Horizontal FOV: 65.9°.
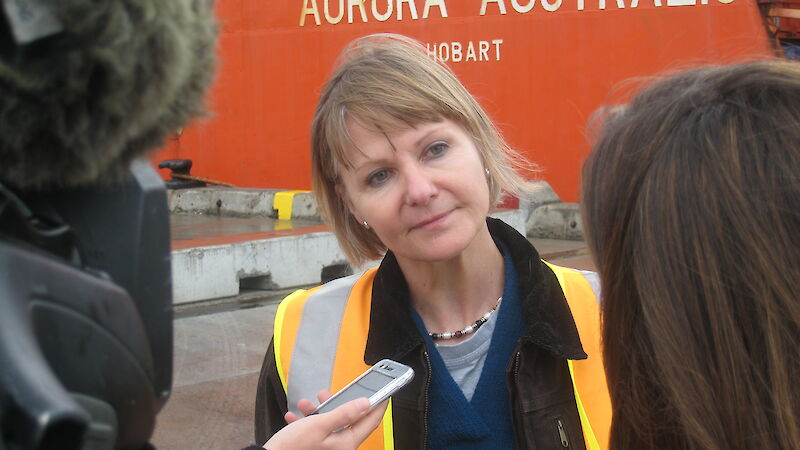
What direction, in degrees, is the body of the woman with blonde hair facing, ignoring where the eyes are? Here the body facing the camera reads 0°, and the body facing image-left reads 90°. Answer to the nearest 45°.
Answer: approximately 0°

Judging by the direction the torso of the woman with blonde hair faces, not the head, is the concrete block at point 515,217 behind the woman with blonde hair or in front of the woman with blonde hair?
behind

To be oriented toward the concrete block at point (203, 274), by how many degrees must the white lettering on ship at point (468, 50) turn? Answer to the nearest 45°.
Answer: approximately 45° to its right

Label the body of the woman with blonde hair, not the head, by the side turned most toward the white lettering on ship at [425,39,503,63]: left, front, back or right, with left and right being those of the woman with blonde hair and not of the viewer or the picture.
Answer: back

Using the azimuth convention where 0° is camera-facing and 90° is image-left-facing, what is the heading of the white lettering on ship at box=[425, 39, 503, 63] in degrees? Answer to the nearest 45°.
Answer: approximately 0°

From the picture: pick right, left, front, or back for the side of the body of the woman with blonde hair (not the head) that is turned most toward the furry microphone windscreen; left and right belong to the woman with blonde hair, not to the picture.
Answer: front

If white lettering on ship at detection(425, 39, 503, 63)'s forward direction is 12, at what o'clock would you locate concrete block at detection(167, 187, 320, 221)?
The concrete block is roughly at 3 o'clock from the white lettering on ship.

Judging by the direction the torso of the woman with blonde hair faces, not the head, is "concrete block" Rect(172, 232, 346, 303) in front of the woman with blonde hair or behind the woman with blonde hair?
behind

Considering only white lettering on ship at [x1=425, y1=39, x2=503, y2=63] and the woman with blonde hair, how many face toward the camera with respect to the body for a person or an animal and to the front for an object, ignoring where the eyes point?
2

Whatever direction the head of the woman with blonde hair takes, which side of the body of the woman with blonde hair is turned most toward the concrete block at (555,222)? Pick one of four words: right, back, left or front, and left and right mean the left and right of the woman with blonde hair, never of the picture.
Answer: back
